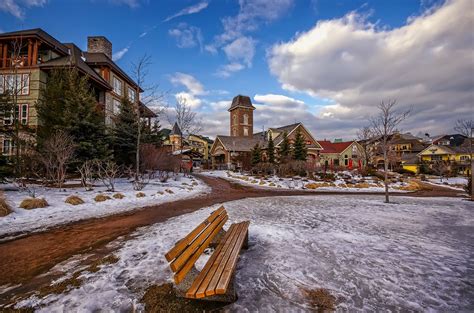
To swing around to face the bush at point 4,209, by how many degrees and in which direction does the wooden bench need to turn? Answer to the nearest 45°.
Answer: approximately 135° to its left

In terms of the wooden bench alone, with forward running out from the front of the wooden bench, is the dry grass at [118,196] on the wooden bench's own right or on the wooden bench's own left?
on the wooden bench's own left

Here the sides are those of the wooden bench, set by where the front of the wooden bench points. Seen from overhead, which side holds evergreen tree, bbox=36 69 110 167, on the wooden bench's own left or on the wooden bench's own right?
on the wooden bench's own left

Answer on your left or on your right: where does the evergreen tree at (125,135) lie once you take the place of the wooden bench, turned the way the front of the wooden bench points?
on your left

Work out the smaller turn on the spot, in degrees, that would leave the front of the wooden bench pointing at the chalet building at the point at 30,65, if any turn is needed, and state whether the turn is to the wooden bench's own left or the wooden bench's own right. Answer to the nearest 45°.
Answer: approximately 135° to the wooden bench's own left

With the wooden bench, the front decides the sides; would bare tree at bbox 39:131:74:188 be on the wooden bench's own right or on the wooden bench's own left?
on the wooden bench's own left

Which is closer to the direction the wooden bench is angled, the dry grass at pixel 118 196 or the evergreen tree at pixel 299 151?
the evergreen tree

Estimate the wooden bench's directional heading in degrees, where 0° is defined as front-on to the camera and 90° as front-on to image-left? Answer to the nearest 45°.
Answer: approximately 270°
